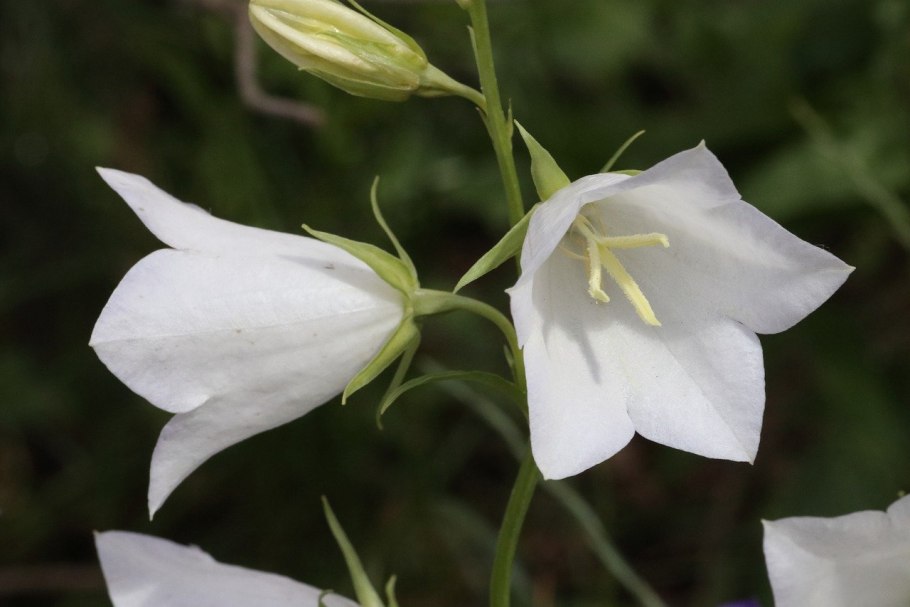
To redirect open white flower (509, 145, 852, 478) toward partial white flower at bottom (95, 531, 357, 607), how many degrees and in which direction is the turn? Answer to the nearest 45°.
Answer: approximately 135° to its right

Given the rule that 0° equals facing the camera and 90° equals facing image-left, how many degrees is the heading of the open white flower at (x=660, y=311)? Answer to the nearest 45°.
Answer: approximately 315°

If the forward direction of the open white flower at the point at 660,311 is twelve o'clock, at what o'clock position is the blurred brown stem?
The blurred brown stem is roughly at 6 o'clock from the open white flower.
